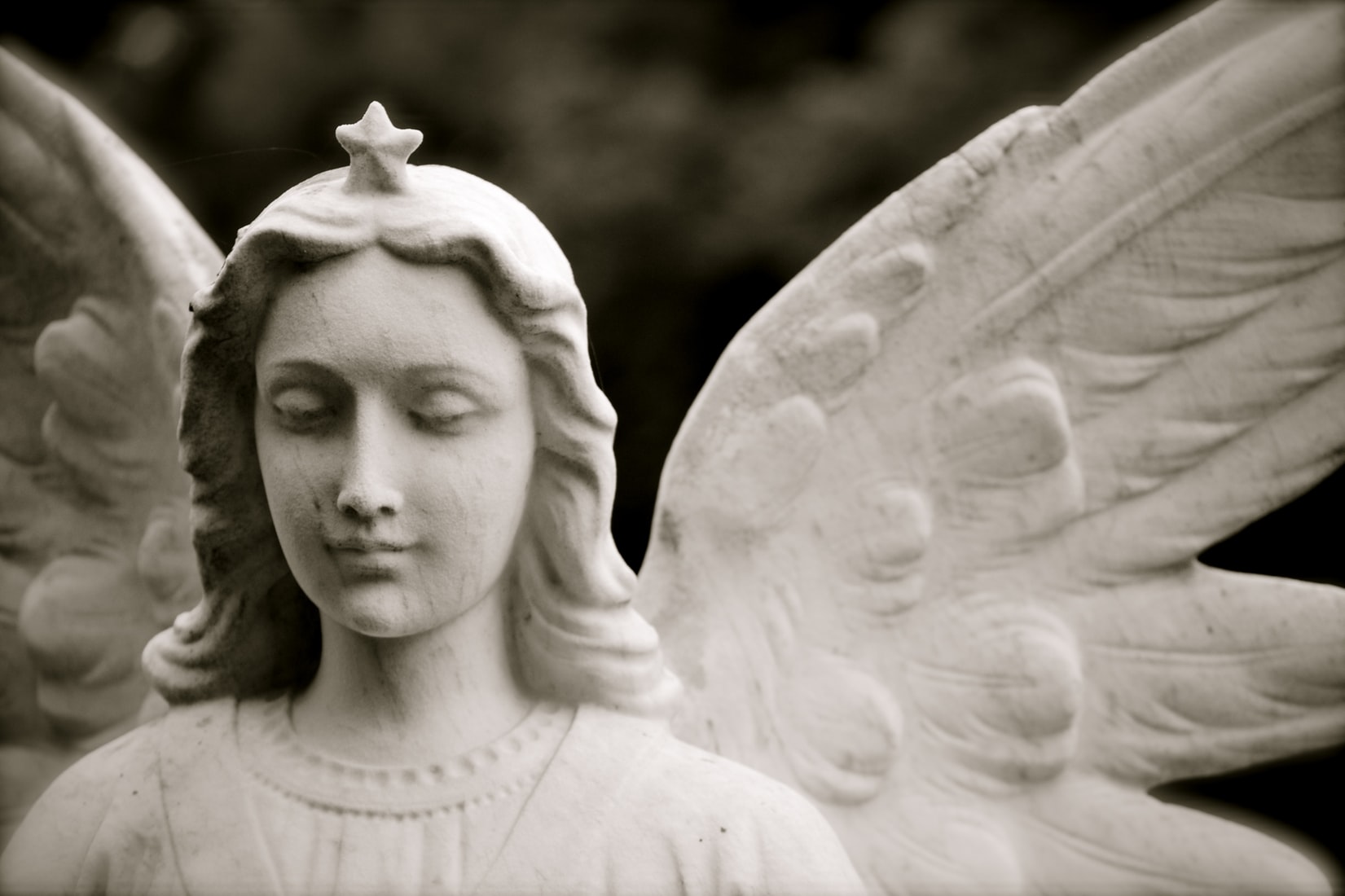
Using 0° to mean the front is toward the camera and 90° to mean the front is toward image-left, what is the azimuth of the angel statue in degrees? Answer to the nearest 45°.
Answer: approximately 0°
